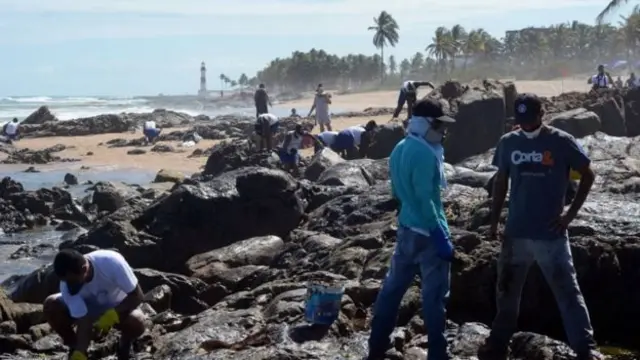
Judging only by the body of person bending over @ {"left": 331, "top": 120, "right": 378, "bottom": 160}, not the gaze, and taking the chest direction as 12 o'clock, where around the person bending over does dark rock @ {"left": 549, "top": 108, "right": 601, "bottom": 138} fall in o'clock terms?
The dark rock is roughly at 12 o'clock from the person bending over.

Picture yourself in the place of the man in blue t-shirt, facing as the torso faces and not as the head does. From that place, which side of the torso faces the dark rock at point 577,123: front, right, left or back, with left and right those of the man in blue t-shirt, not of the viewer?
back

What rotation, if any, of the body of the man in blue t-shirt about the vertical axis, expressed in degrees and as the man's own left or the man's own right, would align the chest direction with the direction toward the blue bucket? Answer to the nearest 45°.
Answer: approximately 90° to the man's own right

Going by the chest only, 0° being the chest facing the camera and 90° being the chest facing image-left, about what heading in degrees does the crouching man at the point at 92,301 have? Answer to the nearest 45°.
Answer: approximately 45°

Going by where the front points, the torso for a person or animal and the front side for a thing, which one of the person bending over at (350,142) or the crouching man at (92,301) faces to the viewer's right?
the person bending over

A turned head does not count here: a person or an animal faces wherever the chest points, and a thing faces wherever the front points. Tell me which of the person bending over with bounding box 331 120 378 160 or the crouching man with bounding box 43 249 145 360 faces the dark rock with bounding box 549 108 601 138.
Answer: the person bending over

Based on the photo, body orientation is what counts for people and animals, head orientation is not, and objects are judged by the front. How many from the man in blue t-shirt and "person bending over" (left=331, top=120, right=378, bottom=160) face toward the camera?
1

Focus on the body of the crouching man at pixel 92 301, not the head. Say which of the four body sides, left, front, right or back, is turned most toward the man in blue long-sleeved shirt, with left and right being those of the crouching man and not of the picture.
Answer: left

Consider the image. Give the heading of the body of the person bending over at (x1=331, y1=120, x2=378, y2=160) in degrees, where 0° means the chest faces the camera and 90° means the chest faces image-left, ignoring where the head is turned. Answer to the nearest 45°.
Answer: approximately 270°

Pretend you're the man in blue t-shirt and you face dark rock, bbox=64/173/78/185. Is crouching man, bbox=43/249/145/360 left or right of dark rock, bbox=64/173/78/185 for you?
left

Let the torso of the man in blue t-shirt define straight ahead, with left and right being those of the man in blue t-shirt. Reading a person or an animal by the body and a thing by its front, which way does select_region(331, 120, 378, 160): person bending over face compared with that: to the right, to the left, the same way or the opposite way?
to the left

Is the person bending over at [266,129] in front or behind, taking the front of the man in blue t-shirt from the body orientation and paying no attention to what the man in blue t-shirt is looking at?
behind

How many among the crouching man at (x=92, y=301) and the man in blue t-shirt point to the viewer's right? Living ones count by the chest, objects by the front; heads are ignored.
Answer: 0

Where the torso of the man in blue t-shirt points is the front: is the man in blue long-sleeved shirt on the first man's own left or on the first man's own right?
on the first man's own right

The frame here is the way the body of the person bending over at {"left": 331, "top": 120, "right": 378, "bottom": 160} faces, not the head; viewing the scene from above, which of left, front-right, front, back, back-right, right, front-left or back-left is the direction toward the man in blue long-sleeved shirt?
right
